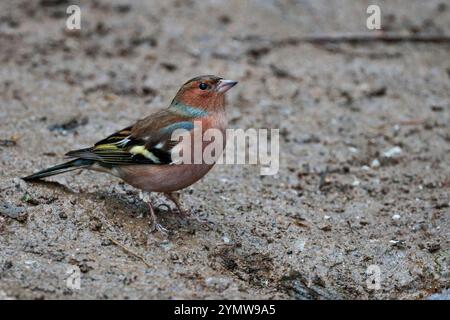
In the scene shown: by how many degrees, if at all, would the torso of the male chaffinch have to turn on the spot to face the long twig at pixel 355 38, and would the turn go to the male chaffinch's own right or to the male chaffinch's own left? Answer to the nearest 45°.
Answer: approximately 45° to the male chaffinch's own left

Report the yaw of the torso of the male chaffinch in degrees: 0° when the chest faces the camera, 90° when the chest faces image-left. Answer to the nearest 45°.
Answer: approximately 270°
